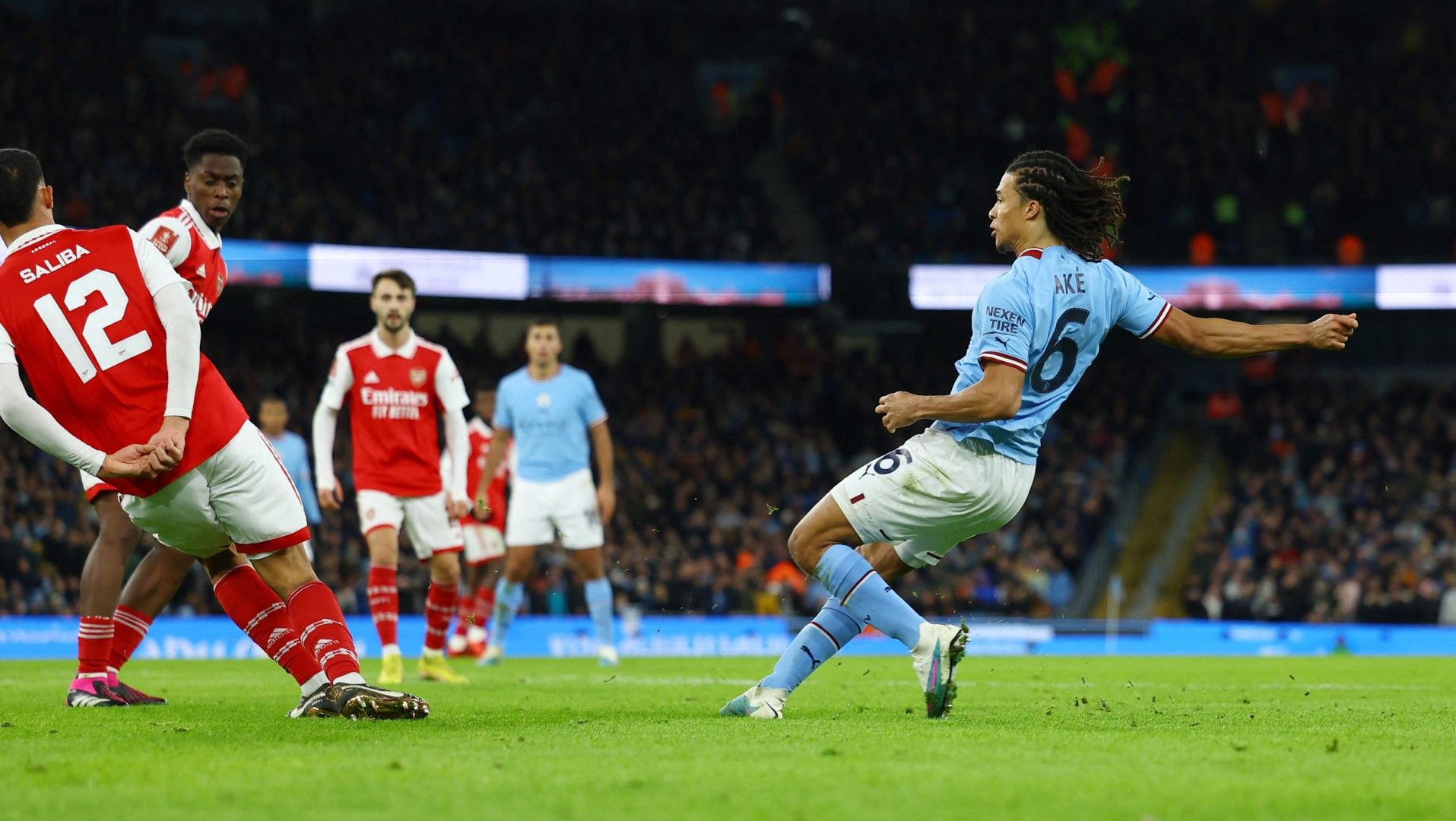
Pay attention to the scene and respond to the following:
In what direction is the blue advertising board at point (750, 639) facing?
toward the camera
